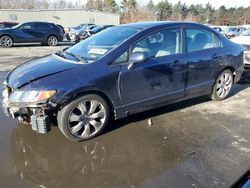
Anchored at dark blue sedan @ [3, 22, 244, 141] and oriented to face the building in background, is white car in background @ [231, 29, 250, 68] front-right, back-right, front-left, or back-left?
front-right

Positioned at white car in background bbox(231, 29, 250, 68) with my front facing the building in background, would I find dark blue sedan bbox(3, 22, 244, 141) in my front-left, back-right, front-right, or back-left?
back-left

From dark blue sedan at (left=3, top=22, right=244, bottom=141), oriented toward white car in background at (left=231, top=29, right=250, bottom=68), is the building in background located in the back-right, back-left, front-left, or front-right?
front-left

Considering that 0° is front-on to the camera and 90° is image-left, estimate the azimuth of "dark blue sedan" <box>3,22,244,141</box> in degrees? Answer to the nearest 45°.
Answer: approximately 45°

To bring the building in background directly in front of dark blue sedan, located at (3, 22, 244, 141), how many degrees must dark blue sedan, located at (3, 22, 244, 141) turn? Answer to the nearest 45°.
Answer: approximately 135° to its right
